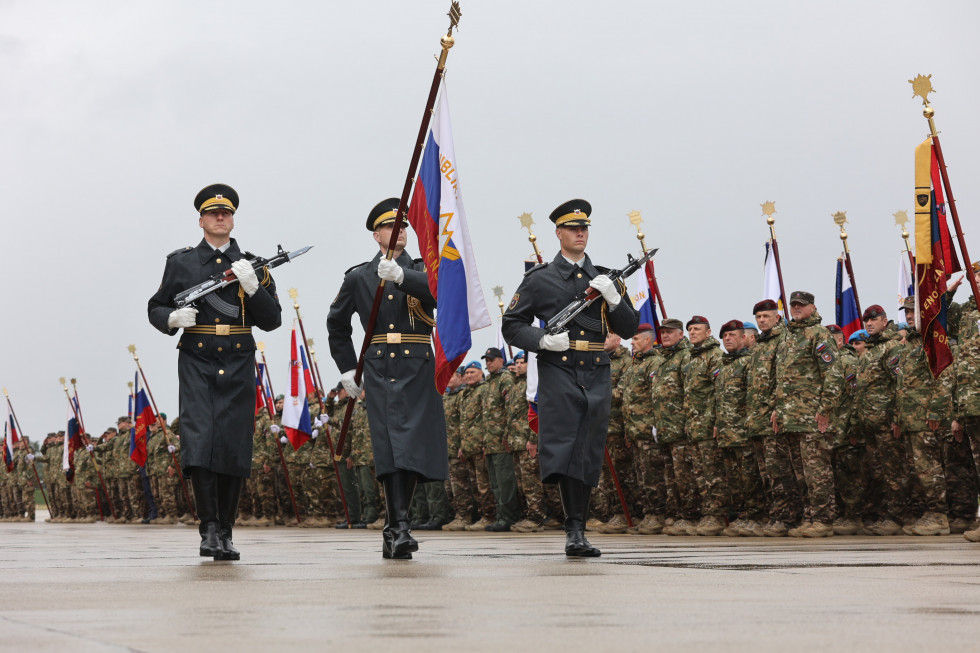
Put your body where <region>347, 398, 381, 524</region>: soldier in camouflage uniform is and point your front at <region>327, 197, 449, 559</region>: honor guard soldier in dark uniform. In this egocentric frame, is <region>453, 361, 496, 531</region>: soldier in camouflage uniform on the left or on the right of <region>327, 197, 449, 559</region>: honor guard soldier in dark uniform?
left

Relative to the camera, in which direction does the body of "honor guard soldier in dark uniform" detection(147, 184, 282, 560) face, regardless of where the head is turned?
toward the camera

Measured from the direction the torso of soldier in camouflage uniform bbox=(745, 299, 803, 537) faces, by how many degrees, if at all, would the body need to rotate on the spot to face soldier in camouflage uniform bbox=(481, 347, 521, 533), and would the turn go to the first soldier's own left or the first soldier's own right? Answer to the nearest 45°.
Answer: approximately 90° to the first soldier's own right

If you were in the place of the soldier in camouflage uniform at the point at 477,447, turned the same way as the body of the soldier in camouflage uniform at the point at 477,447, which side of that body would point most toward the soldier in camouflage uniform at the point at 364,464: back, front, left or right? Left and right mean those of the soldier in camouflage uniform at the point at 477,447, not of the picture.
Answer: right

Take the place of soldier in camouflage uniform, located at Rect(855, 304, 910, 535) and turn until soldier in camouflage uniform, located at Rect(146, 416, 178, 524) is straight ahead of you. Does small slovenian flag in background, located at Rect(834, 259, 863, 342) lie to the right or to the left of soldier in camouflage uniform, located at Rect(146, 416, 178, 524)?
right

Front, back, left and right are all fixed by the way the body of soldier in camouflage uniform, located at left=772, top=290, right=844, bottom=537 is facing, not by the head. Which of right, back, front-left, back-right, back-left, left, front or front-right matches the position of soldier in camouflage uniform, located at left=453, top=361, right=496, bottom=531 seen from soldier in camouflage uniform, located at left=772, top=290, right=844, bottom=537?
right

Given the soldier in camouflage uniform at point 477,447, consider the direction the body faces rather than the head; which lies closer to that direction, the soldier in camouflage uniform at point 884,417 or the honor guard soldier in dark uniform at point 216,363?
the honor guard soldier in dark uniform

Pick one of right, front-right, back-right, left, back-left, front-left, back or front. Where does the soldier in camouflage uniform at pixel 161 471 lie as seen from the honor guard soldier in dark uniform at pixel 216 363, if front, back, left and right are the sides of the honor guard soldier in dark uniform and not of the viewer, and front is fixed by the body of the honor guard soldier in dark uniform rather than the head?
back

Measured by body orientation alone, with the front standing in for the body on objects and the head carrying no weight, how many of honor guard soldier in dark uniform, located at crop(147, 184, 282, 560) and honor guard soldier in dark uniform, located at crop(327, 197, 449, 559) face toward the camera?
2

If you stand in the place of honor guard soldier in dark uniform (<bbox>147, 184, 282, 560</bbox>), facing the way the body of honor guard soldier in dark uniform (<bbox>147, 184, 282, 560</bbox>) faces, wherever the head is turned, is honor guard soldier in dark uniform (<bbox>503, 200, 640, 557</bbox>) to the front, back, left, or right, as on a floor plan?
left

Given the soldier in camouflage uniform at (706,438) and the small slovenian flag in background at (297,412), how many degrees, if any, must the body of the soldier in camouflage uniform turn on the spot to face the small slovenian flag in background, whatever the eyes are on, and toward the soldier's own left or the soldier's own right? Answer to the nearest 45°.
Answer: approximately 90° to the soldier's own right

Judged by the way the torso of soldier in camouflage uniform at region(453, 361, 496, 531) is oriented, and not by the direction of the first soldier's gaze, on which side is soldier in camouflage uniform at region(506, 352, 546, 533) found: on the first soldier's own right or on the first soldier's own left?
on the first soldier's own left

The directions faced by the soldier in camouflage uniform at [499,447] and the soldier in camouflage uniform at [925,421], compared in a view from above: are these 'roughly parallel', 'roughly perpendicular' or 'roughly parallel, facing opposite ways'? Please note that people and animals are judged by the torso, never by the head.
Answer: roughly parallel

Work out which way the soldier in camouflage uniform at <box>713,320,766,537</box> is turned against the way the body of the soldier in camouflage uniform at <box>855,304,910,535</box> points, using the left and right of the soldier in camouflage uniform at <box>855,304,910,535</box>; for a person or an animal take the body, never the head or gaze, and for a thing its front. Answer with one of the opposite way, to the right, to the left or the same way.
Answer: the same way

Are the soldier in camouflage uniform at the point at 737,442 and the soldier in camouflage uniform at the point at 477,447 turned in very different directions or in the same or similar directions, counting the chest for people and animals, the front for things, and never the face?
same or similar directions

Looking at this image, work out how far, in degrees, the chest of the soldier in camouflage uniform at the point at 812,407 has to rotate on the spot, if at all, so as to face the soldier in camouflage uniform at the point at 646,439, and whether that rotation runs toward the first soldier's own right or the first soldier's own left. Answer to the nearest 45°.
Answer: approximately 90° to the first soldier's own right

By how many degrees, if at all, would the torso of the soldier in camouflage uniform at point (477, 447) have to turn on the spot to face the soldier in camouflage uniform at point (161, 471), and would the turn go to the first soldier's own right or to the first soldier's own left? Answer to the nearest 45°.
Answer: approximately 90° to the first soldier's own right
